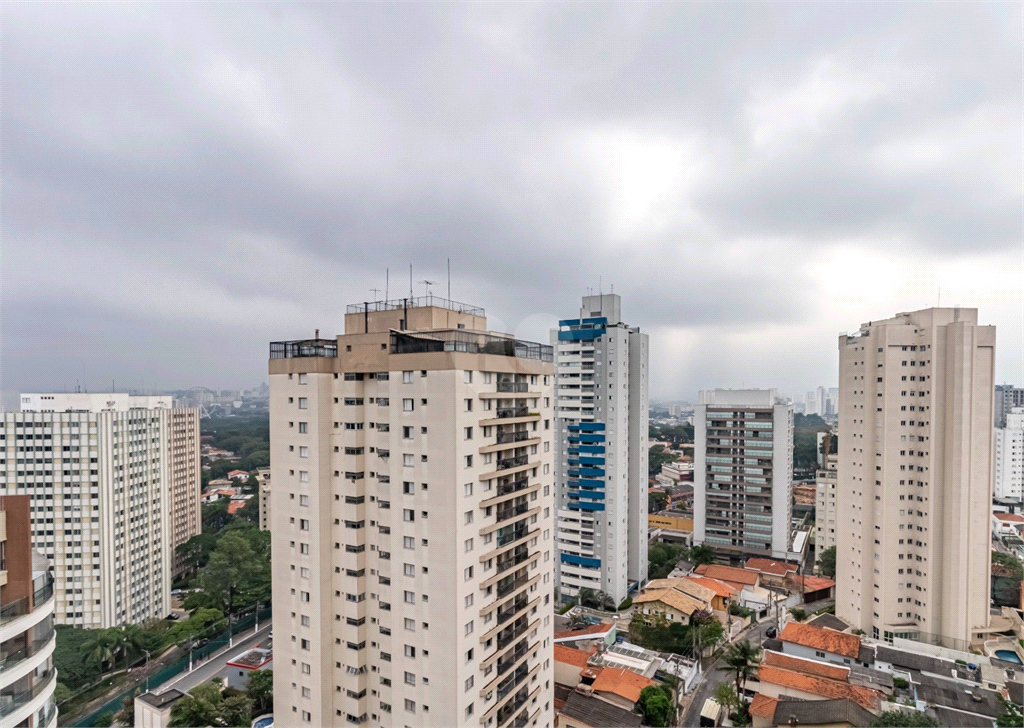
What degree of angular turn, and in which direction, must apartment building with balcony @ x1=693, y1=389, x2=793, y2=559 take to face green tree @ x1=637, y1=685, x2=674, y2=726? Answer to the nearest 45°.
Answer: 0° — it already faces it

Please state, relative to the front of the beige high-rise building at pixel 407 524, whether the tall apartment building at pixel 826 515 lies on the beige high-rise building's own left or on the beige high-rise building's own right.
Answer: on the beige high-rise building's own left

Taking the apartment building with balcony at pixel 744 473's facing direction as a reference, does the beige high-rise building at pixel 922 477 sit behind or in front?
in front

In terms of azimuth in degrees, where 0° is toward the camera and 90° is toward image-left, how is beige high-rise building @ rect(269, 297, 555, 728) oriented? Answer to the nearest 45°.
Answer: approximately 315°

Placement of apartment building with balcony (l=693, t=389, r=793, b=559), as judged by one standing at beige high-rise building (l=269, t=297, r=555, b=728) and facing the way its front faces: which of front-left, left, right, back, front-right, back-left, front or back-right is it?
left

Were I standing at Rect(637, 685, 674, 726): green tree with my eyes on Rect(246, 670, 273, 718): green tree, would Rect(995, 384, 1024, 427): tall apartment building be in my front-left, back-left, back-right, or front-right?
back-right

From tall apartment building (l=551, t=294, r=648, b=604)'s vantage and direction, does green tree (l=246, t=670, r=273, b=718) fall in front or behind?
in front

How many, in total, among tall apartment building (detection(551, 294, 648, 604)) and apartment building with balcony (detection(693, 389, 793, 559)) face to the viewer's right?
0

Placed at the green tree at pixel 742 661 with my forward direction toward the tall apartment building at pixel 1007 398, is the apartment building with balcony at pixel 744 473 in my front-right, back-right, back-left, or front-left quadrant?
front-left

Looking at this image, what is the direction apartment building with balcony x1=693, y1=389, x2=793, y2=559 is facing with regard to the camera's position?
facing the viewer

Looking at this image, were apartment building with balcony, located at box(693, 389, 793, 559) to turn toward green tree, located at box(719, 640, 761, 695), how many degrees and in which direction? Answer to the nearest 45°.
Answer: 0° — it already faces it

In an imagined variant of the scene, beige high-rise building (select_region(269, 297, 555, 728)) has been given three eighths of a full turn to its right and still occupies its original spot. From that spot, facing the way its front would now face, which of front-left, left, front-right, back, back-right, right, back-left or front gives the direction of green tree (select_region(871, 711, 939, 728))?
back
